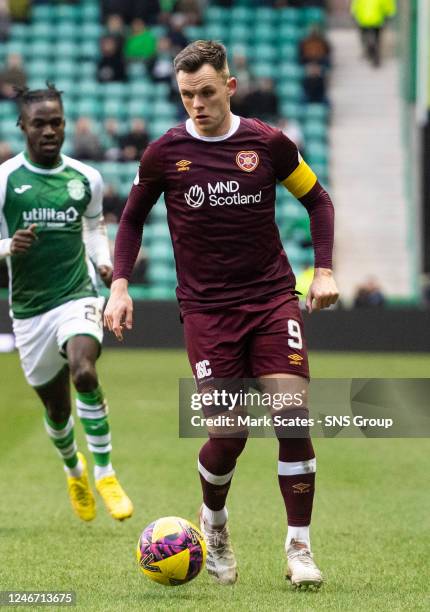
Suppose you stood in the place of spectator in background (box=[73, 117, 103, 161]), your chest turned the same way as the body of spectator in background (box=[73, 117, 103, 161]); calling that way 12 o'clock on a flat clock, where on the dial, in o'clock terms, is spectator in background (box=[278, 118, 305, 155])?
spectator in background (box=[278, 118, 305, 155]) is roughly at 9 o'clock from spectator in background (box=[73, 117, 103, 161]).

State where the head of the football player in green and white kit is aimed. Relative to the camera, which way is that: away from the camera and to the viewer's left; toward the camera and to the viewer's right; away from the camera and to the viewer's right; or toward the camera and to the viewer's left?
toward the camera and to the viewer's right

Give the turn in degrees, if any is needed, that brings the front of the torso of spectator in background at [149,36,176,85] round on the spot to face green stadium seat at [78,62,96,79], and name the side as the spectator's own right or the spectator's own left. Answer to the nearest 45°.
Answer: approximately 135° to the spectator's own right

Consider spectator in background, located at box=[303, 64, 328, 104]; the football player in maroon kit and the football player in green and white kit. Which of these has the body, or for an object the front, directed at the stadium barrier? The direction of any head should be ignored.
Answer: the spectator in background

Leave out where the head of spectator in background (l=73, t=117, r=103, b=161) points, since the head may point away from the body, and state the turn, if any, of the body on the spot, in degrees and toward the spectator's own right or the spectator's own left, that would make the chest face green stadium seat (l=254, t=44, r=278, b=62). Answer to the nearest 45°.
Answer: approximately 135° to the spectator's own left

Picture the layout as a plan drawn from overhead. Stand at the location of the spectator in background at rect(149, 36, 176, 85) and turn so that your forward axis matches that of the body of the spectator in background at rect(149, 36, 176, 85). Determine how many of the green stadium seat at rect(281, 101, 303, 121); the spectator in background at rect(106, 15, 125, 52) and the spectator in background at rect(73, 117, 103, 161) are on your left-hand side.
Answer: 1

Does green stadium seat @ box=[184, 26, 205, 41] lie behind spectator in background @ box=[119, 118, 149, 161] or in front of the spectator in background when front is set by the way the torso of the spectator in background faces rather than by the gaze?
behind

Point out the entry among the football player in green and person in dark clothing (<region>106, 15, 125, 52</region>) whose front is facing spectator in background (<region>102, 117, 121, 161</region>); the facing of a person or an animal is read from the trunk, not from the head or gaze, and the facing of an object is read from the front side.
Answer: spectator in background (<region>106, 15, 125, 52</region>)

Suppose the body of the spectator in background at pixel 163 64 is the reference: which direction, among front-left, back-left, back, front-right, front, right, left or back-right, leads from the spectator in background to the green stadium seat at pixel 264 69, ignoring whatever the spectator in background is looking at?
left

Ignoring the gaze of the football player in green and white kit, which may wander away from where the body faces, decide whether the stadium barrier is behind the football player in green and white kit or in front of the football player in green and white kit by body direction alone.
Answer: behind
